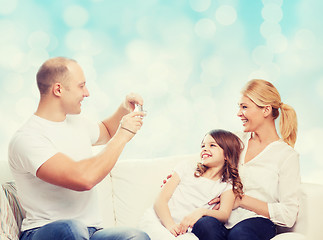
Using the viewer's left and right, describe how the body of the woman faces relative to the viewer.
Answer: facing the viewer and to the left of the viewer

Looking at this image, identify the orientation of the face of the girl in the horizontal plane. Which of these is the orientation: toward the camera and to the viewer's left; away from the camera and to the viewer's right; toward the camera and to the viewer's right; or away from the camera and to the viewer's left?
toward the camera and to the viewer's left

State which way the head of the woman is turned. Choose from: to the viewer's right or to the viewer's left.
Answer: to the viewer's left

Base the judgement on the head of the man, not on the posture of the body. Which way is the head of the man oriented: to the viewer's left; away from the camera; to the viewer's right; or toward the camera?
to the viewer's right

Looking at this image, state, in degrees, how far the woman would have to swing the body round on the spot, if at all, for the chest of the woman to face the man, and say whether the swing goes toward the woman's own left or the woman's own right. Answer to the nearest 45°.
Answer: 0° — they already face them

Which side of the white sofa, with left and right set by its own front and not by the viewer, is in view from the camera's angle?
front
